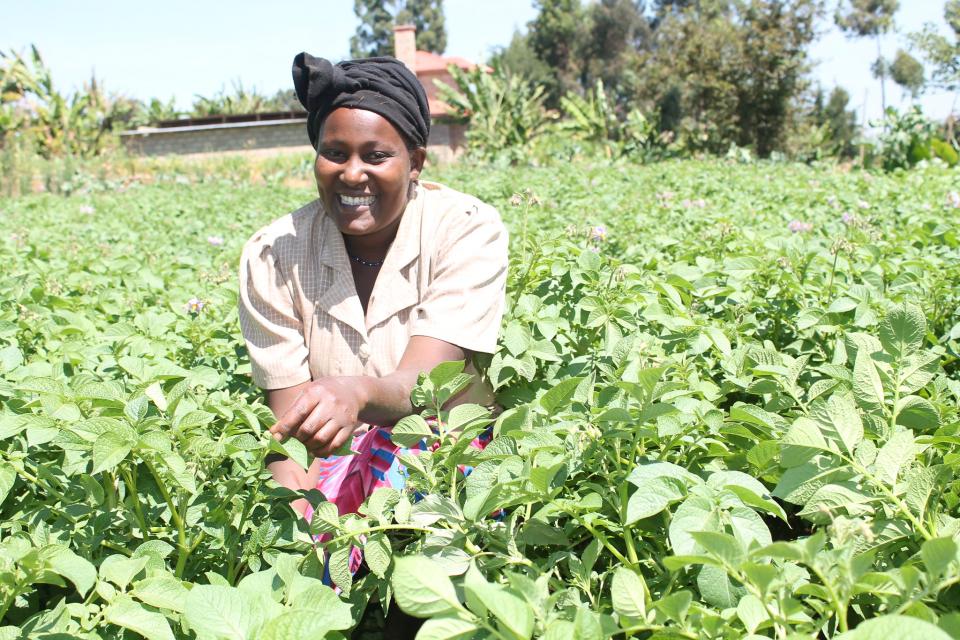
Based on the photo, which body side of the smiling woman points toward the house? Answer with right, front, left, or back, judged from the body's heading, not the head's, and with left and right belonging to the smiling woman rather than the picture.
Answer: back

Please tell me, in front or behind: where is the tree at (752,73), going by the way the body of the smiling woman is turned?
behind

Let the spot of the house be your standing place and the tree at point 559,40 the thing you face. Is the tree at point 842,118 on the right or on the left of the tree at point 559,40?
right

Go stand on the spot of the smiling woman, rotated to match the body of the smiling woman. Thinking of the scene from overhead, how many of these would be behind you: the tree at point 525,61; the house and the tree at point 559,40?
3

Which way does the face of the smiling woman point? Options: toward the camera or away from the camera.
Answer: toward the camera

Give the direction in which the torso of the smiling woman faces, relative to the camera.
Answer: toward the camera

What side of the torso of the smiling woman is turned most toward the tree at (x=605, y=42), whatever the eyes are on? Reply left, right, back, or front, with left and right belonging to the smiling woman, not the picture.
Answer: back

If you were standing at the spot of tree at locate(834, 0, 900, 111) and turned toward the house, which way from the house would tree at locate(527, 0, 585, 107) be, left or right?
right

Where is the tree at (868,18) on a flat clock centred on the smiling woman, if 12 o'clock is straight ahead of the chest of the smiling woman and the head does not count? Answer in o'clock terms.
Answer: The tree is roughly at 7 o'clock from the smiling woman.

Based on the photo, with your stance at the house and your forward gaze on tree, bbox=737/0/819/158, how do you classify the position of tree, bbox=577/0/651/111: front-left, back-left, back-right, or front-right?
front-left

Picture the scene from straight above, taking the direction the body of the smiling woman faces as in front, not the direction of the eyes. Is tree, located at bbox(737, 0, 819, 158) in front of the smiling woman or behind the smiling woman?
behind

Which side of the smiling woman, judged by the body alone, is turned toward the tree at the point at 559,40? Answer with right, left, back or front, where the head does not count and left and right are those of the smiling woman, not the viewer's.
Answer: back

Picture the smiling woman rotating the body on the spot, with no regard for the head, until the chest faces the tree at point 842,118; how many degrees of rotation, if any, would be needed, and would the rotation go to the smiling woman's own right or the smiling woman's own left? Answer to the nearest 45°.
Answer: approximately 135° to the smiling woman's own left

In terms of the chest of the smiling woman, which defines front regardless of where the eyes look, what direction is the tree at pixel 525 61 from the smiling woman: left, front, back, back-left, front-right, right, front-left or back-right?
back
